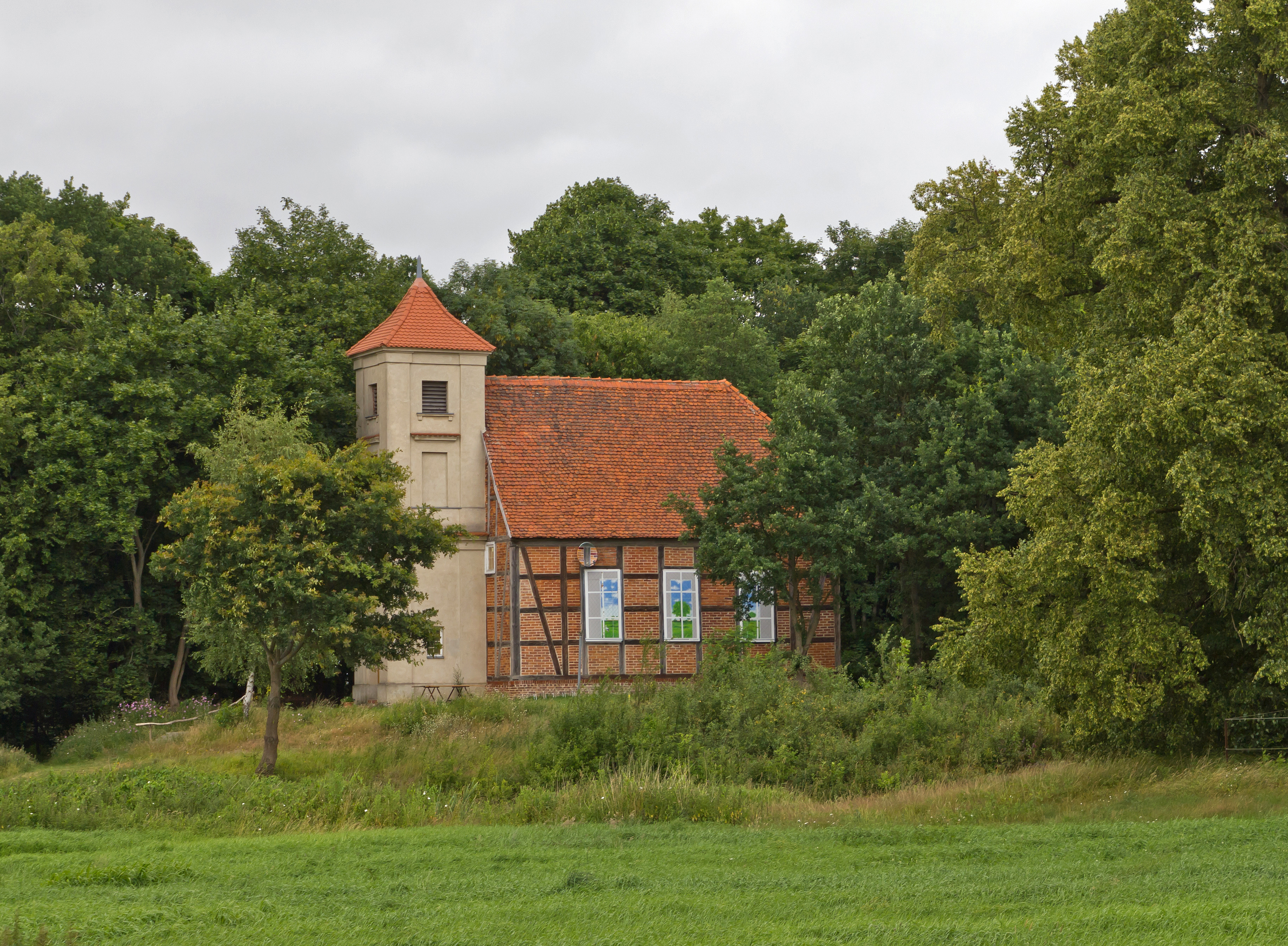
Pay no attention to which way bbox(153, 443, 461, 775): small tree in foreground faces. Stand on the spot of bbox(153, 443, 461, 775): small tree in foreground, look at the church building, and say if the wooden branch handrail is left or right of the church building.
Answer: left

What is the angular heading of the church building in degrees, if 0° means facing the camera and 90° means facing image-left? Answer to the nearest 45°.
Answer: approximately 90°

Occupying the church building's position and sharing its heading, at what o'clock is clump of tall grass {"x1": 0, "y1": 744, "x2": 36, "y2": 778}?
The clump of tall grass is roughly at 11 o'clock from the church building.

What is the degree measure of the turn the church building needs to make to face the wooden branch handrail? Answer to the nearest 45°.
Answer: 0° — it already faces it

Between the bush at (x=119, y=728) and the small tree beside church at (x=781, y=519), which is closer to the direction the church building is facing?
the bush

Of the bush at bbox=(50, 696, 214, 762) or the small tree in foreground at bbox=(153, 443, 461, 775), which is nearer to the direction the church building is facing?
the bush

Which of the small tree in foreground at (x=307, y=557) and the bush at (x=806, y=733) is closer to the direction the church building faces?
the small tree in foreground

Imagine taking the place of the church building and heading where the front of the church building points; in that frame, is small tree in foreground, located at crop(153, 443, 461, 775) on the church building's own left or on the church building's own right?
on the church building's own left

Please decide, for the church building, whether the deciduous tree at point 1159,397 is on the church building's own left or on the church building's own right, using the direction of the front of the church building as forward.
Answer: on the church building's own left

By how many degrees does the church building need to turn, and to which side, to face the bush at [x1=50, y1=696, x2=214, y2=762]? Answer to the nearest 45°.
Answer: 0° — it already faces it
